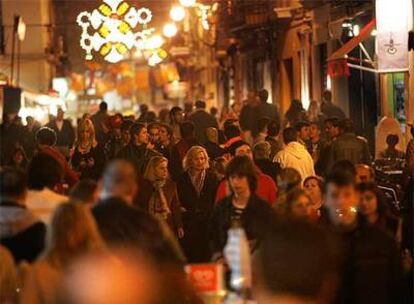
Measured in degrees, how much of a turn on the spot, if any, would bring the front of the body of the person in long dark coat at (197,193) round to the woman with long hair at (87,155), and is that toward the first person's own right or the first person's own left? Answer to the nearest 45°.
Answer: approximately 135° to the first person's own right

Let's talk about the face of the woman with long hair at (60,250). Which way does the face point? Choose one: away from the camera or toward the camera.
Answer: away from the camera

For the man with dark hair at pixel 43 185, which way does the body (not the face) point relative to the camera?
away from the camera

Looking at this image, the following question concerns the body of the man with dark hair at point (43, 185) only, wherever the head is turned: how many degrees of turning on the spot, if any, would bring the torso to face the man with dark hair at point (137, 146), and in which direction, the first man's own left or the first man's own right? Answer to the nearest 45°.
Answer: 0° — they already face them

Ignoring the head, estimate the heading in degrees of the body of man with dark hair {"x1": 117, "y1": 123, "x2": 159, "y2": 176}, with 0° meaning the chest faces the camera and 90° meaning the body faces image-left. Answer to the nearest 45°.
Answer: approximately 315°

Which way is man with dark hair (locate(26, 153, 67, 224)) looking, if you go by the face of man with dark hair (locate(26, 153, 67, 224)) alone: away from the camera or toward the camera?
away from the camera

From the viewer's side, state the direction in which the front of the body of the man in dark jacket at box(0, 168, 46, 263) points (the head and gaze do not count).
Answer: away from the camera

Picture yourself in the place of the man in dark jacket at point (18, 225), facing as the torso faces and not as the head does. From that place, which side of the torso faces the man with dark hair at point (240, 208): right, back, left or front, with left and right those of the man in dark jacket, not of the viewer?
right

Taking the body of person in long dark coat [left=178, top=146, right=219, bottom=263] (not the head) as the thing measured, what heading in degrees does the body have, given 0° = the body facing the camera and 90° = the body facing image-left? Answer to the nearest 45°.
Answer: approximately 0°
